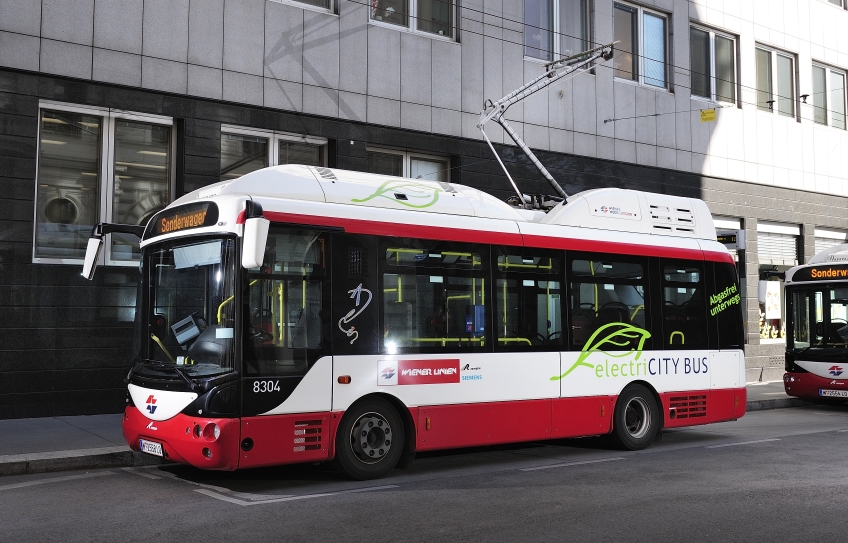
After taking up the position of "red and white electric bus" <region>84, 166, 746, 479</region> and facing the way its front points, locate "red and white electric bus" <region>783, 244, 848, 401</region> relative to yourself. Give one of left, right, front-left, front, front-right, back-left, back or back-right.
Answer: back

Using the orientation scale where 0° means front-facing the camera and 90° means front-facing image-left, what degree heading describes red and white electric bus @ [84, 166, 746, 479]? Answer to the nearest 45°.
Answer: approximately 45°
